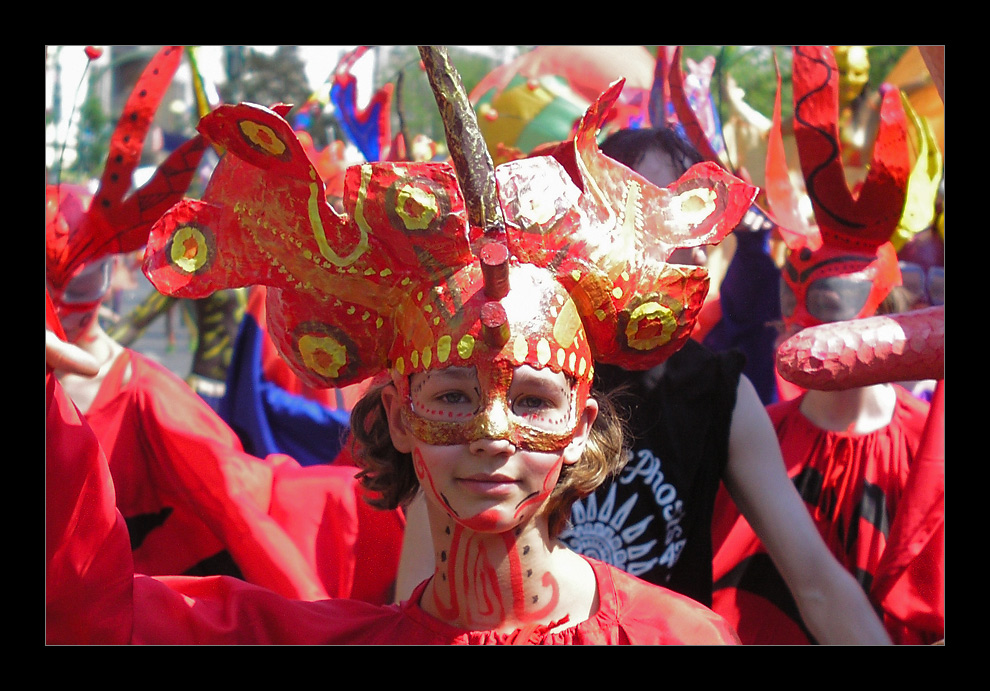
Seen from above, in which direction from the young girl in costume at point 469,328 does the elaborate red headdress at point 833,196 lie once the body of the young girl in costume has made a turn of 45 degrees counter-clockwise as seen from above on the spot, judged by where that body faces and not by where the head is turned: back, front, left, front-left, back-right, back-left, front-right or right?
left

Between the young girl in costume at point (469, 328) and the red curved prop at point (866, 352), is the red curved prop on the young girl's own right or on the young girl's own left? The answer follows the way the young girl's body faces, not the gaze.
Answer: on the young girl's own left

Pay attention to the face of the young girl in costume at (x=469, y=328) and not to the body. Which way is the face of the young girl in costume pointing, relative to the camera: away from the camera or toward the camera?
toward the camera

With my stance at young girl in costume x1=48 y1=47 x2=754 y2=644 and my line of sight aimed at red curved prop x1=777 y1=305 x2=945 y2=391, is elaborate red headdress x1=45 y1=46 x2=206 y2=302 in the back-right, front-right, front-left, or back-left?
back-left

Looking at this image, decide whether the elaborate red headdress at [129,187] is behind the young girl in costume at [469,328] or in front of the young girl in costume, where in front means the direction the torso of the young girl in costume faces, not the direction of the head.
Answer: behind

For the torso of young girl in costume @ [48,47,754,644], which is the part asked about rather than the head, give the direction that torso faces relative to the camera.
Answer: toward the camera
